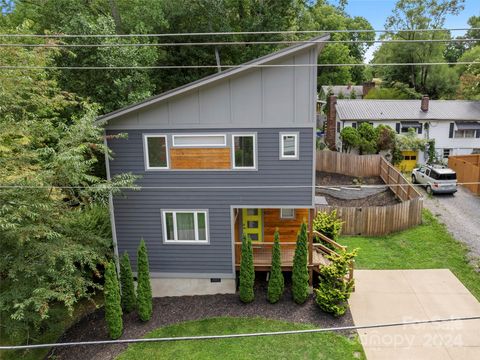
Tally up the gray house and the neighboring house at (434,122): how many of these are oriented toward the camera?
2

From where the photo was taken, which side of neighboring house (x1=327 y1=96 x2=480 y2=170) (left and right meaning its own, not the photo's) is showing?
front

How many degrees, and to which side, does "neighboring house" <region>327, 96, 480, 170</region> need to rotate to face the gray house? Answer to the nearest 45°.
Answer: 0° — it already faces it

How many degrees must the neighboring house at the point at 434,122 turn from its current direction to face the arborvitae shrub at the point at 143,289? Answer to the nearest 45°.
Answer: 0° — it already faces it

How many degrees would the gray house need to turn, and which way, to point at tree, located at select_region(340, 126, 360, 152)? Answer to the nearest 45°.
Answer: approximately 135° to its left

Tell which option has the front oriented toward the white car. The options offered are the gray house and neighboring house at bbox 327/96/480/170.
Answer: the neighboring house

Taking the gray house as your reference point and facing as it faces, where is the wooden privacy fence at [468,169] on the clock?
The wooden privacy fence is roughly at 8 o'clock from the gray house.

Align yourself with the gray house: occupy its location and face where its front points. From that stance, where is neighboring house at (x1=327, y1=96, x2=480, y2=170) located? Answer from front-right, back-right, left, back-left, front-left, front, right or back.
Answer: back-left

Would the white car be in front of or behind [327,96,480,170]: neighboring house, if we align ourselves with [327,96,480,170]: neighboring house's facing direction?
in front

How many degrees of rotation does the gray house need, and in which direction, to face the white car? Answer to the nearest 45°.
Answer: approximately 135° to its left

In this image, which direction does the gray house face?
toward the camera
